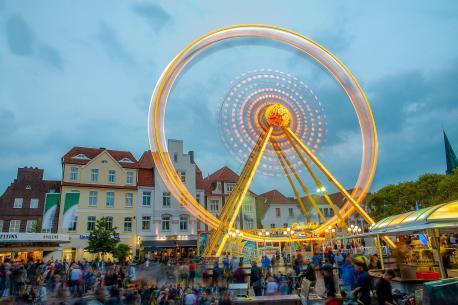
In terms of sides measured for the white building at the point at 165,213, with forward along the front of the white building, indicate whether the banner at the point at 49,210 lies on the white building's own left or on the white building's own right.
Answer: on the white building's own right

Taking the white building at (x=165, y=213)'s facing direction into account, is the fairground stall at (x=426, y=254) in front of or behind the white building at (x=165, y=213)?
in front

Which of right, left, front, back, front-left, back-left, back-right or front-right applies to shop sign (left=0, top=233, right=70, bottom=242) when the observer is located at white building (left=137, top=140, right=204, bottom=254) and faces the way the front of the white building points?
front-right

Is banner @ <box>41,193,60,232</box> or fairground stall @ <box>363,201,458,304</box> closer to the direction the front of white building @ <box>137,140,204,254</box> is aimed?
the fairground stall

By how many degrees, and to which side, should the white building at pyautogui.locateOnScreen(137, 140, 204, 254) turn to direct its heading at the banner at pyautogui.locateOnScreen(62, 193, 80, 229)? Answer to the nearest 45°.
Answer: approximately 45° to its right

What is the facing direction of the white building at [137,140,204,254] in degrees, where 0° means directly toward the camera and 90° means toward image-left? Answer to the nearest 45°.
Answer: approximately 0°

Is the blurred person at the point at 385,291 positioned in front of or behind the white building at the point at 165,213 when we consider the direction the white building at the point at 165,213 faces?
in front
